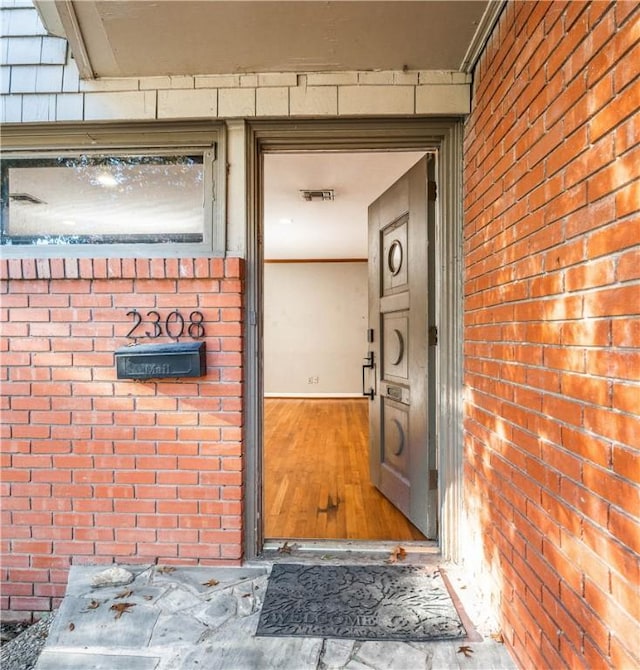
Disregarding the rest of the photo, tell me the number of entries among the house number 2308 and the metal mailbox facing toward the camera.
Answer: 2

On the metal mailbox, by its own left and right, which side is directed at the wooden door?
left

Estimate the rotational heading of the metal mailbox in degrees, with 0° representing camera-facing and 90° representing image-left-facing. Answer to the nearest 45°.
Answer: approximately 0°

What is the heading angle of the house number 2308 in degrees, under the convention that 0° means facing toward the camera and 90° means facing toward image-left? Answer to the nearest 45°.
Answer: approximately 0°
